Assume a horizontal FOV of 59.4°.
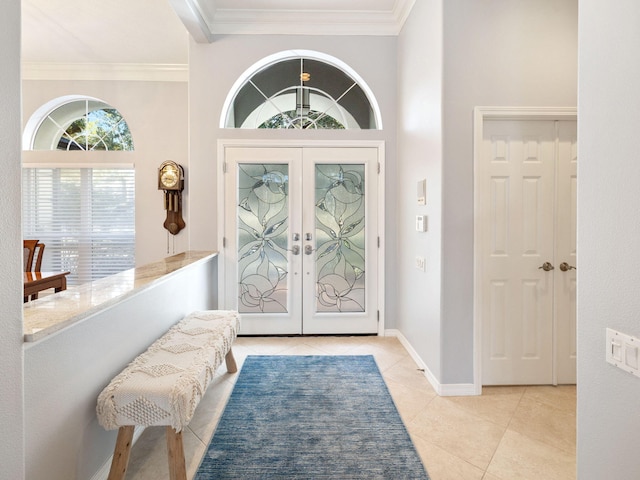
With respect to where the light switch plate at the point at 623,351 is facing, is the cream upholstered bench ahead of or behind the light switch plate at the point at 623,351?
ahead

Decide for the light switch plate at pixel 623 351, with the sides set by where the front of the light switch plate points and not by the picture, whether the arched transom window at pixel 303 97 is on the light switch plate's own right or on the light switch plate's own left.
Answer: on the light switch plate's own right

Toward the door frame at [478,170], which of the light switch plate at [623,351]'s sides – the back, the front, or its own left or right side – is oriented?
right

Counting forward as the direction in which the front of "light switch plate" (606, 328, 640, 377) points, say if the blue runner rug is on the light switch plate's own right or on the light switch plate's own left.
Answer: on the light switch plate's own right

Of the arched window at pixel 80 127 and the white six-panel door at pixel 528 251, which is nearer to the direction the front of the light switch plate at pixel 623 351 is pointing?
the arched window

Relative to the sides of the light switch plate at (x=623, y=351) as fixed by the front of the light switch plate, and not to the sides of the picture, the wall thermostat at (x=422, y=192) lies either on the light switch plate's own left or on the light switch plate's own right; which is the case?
on the light switch plate's own right

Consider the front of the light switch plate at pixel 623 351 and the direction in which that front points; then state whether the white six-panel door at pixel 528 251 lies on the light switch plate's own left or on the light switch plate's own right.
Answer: on the light switch plate's own right

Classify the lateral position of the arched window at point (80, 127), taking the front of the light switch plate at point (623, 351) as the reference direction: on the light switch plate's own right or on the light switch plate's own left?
on the light switch plate's own right
